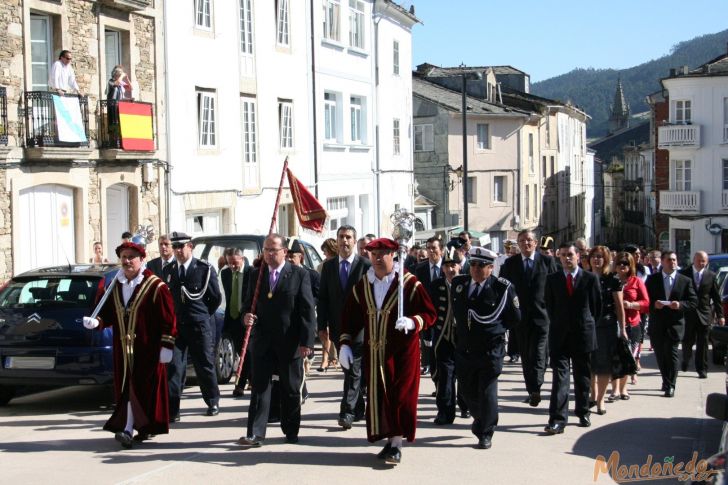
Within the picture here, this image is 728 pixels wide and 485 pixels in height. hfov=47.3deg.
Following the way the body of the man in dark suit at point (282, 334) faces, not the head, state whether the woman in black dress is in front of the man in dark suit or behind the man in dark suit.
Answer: behind

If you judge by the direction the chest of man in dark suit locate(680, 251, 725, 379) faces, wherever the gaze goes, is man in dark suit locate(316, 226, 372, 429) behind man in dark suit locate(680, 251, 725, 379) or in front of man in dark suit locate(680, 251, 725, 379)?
in front

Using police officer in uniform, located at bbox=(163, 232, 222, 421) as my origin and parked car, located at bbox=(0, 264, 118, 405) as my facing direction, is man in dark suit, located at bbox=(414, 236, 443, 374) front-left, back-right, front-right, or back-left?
back-right

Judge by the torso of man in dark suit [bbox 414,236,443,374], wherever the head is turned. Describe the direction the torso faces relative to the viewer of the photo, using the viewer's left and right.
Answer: facing the viewer

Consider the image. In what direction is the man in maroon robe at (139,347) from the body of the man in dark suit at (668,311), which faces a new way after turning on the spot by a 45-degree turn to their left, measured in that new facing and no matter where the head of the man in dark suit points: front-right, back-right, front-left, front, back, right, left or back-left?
right

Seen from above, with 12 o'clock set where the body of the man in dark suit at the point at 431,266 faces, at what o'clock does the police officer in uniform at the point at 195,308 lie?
The police officer in uniform is roughly at 2 o'clock from the man in dark suit.

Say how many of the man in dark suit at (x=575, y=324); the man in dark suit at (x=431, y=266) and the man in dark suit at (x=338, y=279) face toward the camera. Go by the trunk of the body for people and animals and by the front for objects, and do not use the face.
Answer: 3

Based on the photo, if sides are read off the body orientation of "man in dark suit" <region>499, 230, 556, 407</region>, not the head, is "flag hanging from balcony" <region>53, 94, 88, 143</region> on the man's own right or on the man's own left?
on the man's own right

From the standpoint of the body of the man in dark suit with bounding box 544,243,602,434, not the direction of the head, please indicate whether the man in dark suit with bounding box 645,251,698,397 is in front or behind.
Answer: behind

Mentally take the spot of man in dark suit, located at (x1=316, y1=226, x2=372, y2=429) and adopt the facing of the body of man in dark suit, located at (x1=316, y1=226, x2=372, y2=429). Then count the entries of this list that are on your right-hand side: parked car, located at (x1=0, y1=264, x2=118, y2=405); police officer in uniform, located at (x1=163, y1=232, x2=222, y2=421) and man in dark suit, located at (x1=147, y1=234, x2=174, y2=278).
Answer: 3

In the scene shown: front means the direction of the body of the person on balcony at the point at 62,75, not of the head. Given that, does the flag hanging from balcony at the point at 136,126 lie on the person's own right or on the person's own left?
on the person's own left

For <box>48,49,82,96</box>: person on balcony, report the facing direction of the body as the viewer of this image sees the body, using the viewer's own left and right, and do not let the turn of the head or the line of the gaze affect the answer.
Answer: facing the viewer and to the right of the viewer
